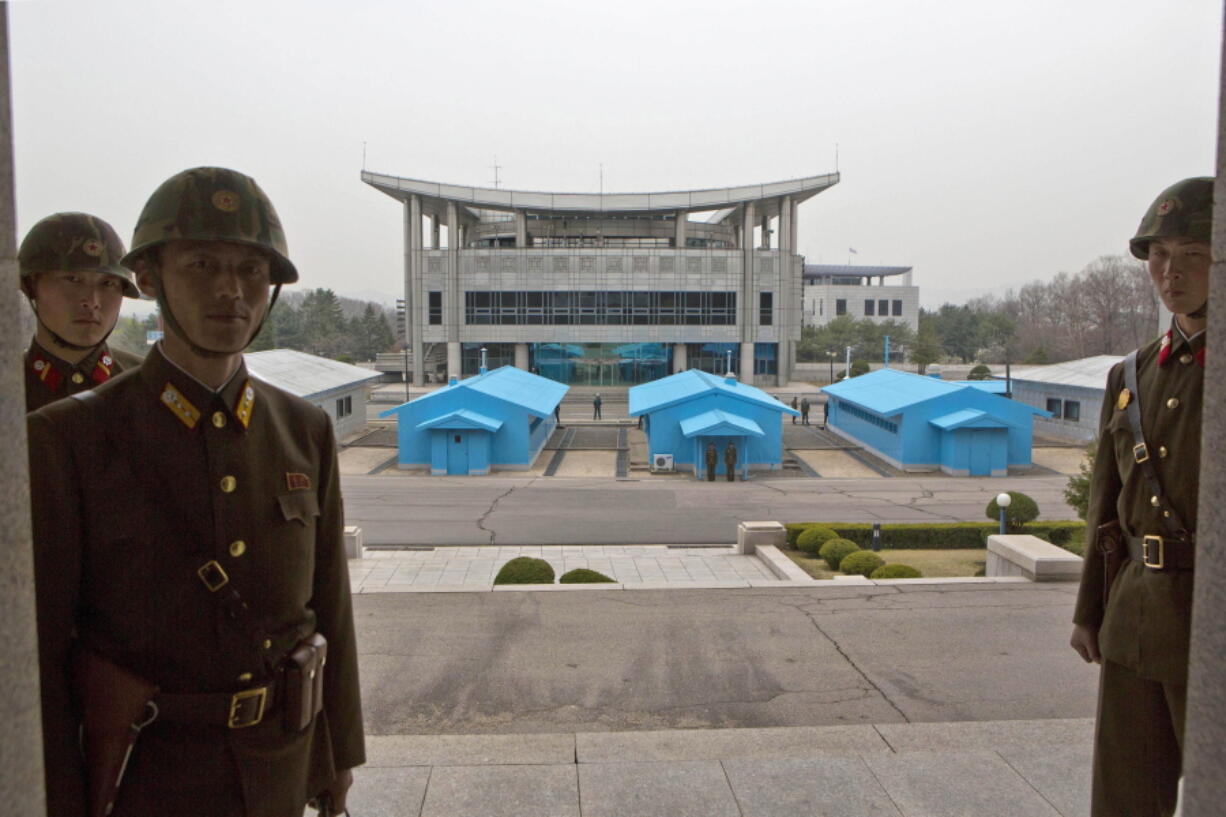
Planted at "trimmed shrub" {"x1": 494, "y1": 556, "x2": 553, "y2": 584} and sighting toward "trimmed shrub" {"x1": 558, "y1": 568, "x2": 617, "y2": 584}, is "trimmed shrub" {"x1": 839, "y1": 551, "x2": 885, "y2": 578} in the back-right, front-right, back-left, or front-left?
front-left

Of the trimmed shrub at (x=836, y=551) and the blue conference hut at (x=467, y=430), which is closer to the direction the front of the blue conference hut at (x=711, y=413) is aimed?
the trimmed shrub

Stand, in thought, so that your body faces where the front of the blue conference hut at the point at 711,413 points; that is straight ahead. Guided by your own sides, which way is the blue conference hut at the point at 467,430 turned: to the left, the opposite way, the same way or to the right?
the same way

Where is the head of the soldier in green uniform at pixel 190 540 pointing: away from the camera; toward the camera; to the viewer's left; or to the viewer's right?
toward the camera

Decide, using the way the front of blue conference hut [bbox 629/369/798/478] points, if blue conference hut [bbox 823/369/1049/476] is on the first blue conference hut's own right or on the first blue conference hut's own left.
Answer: on the first blue conference hut's own left

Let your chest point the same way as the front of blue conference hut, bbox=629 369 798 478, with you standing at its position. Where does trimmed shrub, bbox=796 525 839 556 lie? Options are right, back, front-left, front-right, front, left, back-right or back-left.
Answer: front

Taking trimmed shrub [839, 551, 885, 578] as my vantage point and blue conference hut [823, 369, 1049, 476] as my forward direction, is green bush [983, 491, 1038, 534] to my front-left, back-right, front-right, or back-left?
front-right

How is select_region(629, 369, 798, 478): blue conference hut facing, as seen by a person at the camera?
facing the viewer

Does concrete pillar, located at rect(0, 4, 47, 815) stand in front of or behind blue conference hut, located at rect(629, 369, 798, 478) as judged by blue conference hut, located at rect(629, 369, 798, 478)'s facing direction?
in front

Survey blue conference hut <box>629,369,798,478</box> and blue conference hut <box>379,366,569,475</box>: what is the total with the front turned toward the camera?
2

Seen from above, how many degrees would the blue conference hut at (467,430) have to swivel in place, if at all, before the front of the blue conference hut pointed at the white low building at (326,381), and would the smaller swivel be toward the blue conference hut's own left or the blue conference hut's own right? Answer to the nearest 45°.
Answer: approximately 135° to the blue conference hut's own right

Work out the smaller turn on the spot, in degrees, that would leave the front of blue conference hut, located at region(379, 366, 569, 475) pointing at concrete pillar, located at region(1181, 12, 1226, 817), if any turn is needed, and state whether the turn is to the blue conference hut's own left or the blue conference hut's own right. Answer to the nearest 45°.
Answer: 0° — it already faces it

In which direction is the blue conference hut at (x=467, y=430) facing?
toward the camera

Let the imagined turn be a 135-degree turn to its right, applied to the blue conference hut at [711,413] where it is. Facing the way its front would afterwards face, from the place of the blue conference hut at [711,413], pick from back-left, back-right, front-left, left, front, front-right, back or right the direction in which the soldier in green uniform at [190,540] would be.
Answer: back-left

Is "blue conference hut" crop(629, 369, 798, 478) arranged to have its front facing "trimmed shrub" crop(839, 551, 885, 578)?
yes

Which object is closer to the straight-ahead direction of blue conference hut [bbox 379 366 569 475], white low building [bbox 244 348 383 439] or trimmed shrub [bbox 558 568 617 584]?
the trimmed shrub

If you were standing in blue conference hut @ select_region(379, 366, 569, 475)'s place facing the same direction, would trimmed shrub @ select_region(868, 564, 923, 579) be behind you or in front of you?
in front

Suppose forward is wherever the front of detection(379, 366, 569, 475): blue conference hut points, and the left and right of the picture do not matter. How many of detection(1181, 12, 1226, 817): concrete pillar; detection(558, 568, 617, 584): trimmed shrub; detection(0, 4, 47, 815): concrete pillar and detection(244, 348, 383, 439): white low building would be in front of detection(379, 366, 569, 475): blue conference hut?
3

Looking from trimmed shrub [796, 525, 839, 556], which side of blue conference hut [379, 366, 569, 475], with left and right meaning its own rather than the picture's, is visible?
front

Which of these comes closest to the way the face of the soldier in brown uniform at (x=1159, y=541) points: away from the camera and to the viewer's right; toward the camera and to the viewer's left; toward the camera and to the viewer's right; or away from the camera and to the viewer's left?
toward the camera and to the viewer's left
